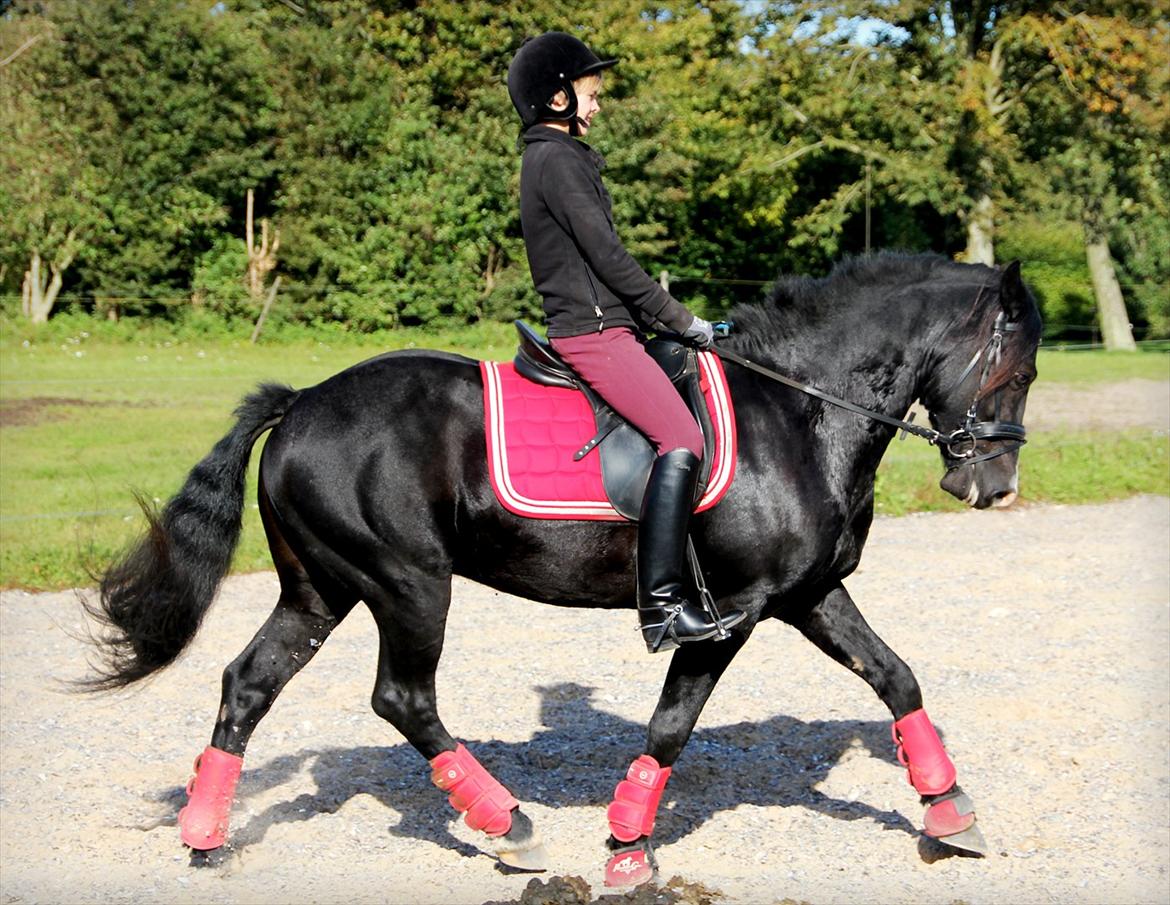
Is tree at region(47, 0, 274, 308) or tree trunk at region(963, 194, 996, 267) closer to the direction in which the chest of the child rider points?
the tree trunk

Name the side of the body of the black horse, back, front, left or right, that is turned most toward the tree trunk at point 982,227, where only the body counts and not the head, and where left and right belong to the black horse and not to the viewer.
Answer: left

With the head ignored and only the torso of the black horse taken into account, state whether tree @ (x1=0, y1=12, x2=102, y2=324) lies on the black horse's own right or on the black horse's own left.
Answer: on the black horse's own left

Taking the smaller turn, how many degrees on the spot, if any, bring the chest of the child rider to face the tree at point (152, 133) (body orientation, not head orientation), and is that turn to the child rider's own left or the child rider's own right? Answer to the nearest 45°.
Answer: approximately 90° to the child rider's own left

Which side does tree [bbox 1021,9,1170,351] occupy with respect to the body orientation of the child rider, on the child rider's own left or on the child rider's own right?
on the child rider's own left

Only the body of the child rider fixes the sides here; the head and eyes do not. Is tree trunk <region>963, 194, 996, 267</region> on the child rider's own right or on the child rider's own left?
on the child rider's own left

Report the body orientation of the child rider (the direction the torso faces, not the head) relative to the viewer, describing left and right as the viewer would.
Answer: facing to the right of the viewer

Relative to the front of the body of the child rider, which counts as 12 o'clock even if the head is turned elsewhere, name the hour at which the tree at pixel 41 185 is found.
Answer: The tree is roughly at 8 o'clock from the child rider.

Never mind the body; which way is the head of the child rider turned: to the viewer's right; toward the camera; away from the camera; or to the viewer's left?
to the viewer's right

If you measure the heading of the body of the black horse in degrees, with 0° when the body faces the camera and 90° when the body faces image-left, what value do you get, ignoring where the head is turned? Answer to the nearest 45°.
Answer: approximately 270°
